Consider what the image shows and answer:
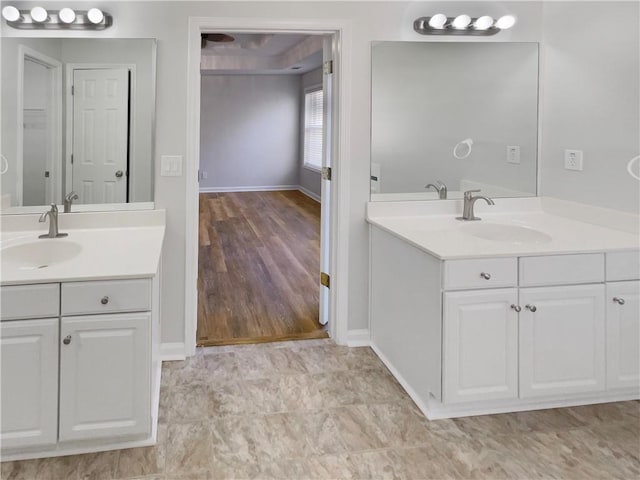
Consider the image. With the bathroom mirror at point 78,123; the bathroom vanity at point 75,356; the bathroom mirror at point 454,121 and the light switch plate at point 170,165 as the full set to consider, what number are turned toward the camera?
4

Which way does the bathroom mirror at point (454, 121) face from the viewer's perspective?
toward the camera

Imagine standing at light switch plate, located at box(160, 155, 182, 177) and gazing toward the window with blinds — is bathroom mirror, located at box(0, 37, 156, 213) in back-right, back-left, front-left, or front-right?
back-left

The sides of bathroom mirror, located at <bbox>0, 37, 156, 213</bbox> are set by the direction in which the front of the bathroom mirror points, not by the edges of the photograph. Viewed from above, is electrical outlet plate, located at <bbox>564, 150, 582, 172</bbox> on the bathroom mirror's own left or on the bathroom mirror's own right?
on the bathroom mirror's own left

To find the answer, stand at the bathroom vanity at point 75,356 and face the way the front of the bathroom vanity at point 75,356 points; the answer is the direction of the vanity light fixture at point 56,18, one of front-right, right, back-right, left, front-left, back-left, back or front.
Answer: back

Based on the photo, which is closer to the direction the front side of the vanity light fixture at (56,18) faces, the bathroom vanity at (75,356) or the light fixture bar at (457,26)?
the bathroom vanity

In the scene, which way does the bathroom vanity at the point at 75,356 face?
toward the camera
